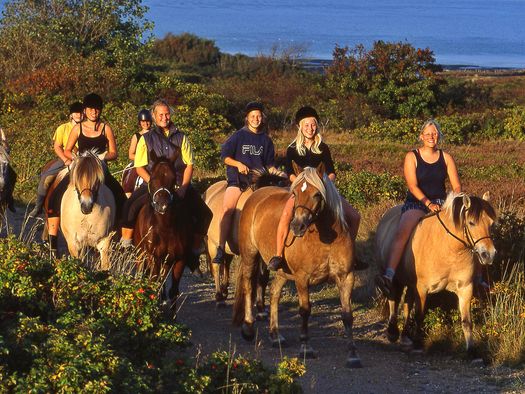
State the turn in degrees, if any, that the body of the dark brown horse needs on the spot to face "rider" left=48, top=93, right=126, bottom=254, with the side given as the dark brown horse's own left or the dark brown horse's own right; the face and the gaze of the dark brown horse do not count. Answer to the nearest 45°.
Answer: approximately 135° to the dark brown horse's own right

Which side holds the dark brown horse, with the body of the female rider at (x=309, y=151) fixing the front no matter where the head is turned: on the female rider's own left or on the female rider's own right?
on the female rider's own right

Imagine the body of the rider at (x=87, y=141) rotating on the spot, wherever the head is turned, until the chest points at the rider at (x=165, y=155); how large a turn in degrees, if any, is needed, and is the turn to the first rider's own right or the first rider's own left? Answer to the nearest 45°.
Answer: approximately 45° to the first rider's own left

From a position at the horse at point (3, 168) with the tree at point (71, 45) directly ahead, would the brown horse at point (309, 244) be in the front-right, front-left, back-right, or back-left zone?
back-right

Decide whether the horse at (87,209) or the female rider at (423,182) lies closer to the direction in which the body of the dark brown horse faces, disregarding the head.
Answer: the female rider

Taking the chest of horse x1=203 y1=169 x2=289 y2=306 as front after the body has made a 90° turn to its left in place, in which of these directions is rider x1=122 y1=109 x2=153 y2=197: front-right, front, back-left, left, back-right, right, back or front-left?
left

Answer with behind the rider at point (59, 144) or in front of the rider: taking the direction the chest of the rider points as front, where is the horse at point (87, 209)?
in front

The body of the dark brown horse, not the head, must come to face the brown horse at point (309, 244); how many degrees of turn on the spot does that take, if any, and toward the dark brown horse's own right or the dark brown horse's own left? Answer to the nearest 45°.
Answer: approximately 45° to the dark brown horse's own left

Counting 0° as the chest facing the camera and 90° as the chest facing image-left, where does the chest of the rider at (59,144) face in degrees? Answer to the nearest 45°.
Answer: approximately 315°

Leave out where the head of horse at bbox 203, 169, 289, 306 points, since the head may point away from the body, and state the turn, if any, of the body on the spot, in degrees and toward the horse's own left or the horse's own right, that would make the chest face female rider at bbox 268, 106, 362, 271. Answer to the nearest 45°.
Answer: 0° — it already faces them
